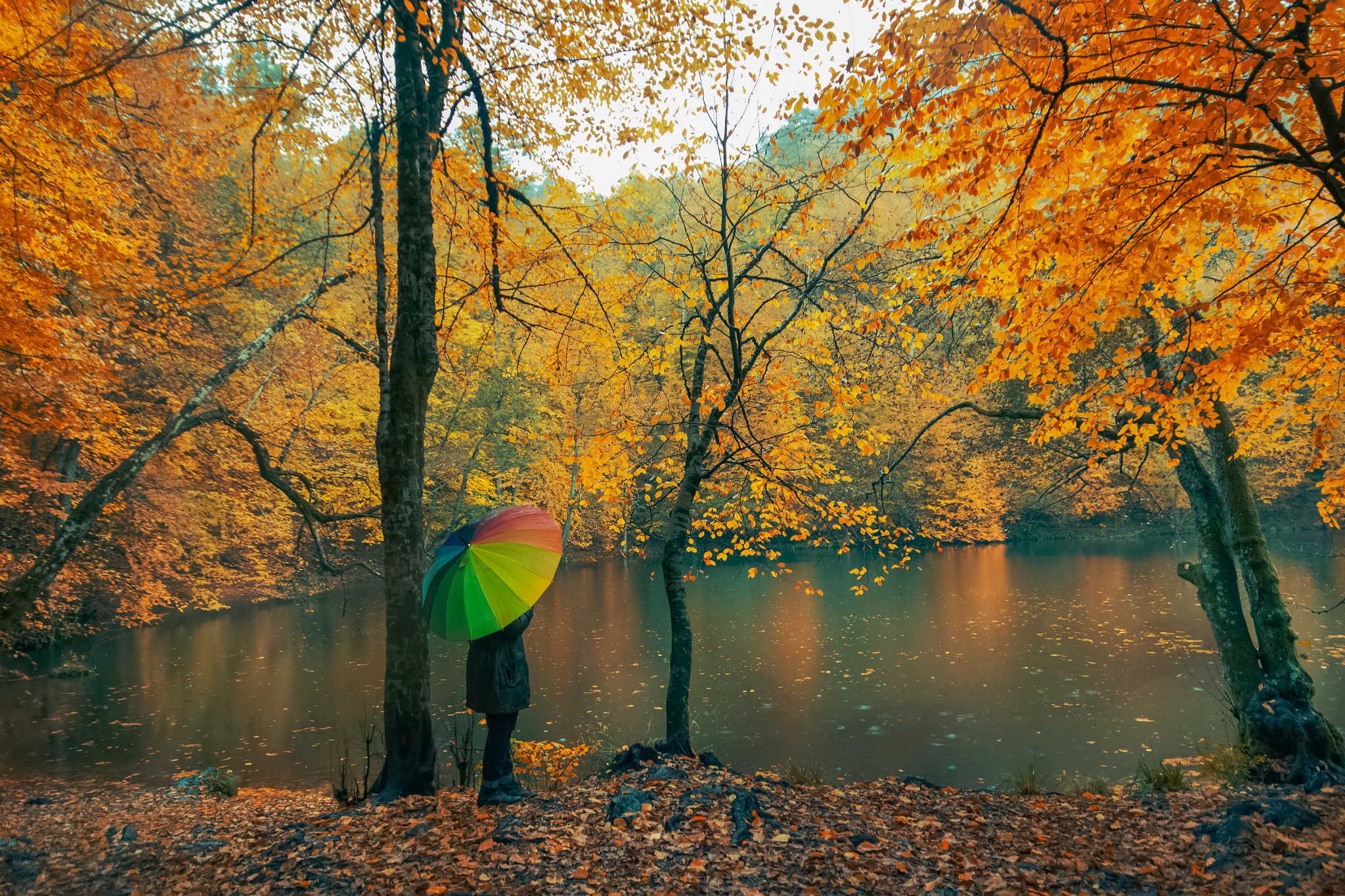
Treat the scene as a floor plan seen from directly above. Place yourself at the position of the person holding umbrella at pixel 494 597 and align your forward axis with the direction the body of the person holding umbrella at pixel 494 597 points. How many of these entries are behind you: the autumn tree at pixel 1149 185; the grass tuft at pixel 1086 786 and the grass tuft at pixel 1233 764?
0

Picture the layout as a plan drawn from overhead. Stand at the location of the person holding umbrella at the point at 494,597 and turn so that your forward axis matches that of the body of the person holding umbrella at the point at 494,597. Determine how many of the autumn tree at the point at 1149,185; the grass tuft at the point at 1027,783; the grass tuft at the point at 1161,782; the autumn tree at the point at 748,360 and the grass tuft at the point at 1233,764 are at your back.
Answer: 0

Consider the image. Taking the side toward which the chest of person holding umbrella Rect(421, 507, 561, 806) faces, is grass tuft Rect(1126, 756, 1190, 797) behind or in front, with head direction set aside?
in front

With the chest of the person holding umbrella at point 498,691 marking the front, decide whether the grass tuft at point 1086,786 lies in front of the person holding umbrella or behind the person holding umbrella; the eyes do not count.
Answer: in front

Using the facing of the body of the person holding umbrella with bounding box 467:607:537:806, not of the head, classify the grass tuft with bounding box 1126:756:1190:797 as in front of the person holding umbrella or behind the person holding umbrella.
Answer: in front
